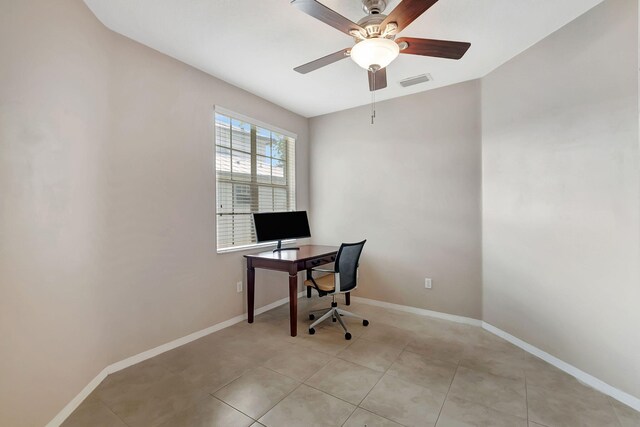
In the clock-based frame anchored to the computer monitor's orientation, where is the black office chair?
The black office chair is roughly at 12 o'clock from the computer monitor.

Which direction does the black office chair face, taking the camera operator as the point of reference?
facing away from the viewer and to the left of the viewer

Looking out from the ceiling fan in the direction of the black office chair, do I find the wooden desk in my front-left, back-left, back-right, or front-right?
front-left

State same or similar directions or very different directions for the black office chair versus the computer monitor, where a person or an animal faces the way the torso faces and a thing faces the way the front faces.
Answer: very different directions

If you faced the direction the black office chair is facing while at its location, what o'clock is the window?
The window is roughly at 11 o'clock from the black office chair.

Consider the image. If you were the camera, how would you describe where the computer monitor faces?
facing the viewer and to the right of the viewer

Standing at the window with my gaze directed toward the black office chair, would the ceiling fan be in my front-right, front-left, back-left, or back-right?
front-right

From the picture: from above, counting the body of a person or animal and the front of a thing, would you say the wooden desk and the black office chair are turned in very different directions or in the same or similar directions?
very different directions
